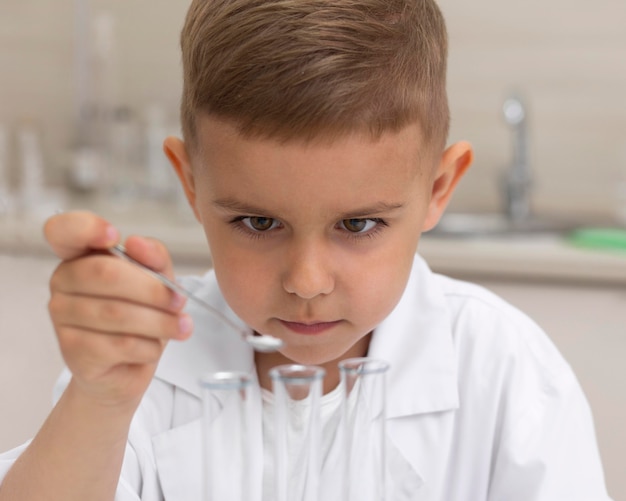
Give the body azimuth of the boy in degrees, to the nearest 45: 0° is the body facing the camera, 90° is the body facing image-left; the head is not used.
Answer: approximately 0°

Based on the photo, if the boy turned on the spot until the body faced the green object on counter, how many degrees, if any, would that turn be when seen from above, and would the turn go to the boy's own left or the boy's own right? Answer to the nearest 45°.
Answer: approximately 135° to the boy's own left

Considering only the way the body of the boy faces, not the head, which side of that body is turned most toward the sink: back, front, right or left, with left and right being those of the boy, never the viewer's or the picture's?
back

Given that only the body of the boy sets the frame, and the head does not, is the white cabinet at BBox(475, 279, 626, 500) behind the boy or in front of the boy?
behind
